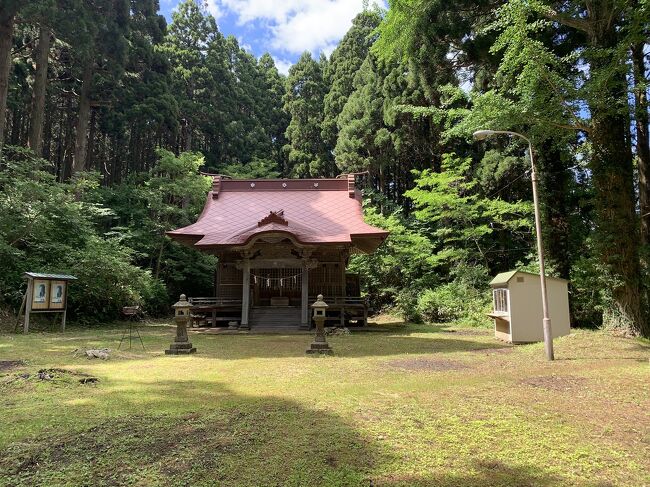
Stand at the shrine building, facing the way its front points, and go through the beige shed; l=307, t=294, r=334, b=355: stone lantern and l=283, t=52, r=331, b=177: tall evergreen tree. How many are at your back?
1

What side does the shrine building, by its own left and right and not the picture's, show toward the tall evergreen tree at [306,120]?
back

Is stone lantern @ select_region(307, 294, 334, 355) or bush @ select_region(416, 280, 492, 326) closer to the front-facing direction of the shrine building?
the stone lantern

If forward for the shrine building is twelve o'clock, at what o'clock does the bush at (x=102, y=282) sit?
The bush is roughly at 3 o'clock from the shrine building.

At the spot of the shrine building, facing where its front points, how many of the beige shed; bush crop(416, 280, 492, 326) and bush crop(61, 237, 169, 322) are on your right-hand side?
1

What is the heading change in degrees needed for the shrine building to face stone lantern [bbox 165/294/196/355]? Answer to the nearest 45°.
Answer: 0° — it already faces it

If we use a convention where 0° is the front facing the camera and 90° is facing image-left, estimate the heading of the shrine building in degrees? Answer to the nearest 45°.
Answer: approximately 0°

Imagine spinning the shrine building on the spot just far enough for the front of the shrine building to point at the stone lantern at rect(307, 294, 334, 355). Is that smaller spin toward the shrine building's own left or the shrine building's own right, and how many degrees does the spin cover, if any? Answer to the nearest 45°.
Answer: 0° — it already faces it

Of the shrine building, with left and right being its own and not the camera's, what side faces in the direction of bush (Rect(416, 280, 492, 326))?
left

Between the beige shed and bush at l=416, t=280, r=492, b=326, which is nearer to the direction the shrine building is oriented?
the beige shed

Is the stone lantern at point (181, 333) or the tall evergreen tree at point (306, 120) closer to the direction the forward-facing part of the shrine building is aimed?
the stone lantern

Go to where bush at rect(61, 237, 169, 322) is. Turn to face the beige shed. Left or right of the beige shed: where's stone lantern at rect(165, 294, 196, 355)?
right
